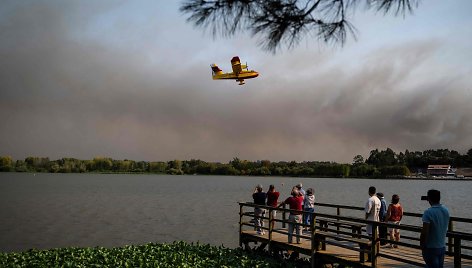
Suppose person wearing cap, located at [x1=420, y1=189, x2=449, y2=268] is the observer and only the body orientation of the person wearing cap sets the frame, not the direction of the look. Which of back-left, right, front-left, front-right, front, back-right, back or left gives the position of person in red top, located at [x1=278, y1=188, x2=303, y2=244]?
front

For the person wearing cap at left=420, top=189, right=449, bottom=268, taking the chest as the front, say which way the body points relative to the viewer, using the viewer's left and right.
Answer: facing away from the viewer and to the left of the viewer

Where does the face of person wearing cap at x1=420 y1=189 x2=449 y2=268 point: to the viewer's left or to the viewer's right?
to the viewer's left

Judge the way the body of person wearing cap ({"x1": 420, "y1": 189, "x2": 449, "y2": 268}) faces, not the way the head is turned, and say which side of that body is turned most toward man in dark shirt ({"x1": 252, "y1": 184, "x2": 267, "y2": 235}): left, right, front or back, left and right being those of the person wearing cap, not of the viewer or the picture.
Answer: front
